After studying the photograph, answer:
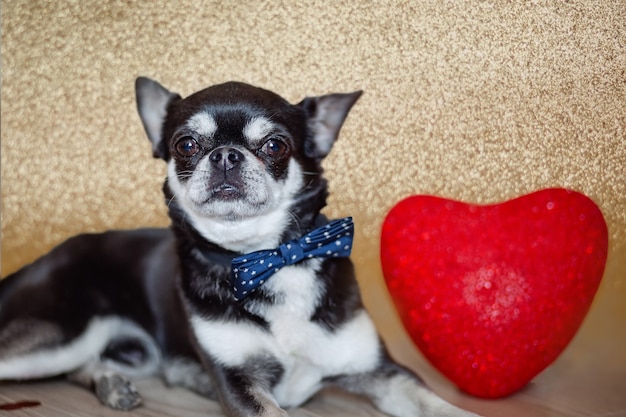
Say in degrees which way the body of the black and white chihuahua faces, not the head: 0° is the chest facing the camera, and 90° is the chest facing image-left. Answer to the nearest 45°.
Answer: approximately 315°
